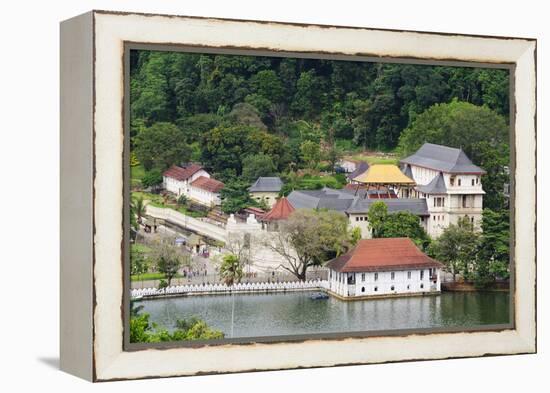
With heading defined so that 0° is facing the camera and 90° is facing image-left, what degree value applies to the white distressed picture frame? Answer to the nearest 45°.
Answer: approximately 315°
